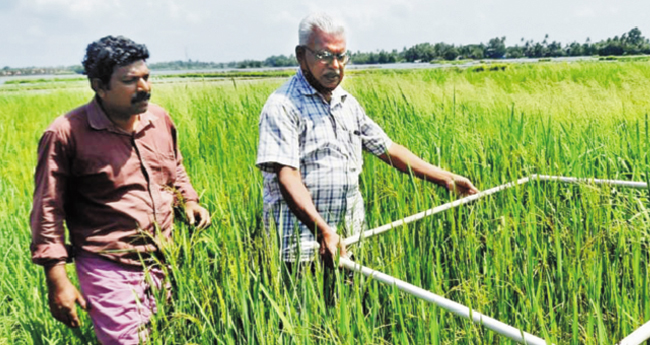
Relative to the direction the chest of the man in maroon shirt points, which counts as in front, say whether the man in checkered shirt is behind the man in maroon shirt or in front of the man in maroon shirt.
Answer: in front

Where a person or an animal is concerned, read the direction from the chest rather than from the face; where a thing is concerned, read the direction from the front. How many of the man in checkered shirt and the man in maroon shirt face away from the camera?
0

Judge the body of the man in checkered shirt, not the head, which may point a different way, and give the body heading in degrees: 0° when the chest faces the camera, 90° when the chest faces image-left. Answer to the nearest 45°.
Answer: approximately 315°

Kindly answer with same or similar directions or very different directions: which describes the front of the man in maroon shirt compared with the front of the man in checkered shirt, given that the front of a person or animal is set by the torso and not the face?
same or similar directions

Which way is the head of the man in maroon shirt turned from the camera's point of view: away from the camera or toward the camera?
toward the camera

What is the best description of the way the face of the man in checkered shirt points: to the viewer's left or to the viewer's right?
to the viewer's right

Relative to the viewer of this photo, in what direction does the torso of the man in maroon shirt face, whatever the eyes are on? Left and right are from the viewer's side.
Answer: facing the viewer and to the right of the viewer

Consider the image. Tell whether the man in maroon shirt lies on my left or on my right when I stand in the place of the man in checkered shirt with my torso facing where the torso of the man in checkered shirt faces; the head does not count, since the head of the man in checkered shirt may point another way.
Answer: on my right
